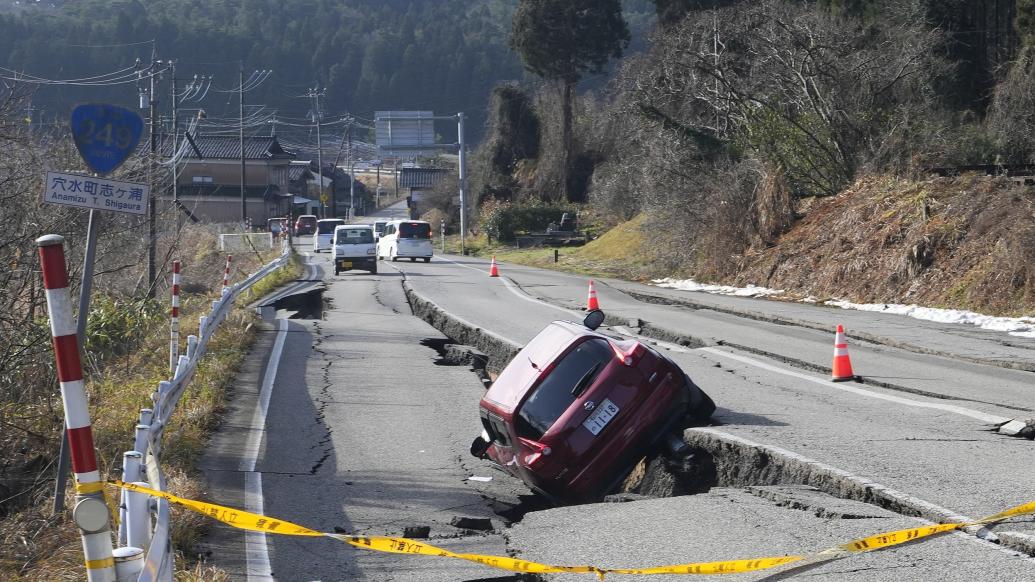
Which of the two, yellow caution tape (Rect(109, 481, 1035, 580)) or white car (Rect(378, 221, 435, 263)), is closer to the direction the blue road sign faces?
the yellow caution tape

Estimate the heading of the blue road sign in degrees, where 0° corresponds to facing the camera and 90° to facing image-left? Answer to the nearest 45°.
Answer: approximately 0°

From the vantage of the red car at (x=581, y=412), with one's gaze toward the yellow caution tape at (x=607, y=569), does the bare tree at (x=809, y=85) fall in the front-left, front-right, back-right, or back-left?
back-left

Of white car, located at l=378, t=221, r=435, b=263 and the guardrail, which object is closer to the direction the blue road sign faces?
the guardrail

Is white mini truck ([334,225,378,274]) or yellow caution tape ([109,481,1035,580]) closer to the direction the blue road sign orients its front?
the yellow caution tape

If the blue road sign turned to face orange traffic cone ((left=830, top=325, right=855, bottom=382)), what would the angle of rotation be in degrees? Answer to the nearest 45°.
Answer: approximately 90° to its left

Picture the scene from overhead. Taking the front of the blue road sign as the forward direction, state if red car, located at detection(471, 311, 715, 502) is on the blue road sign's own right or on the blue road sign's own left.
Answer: on the blue road sign's own left

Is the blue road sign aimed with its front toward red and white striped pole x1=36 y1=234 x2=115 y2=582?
yes

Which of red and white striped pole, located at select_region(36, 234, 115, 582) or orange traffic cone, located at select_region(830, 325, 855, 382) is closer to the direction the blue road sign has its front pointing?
the red and white striped pole

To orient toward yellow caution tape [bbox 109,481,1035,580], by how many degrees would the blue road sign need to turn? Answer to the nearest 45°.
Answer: approximately 45° to its left

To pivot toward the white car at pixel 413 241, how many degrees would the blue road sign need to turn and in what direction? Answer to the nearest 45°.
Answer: approximately 180°
